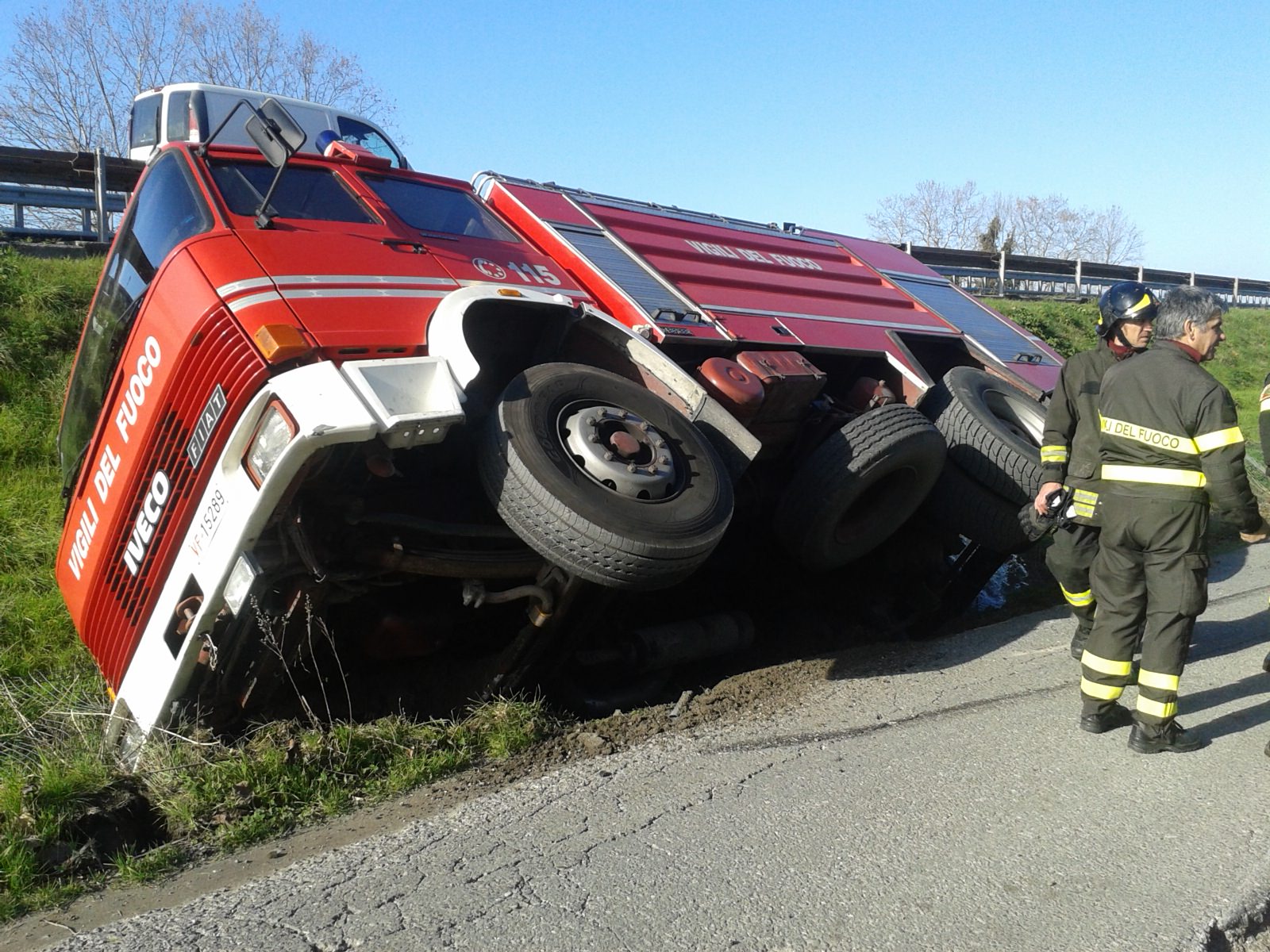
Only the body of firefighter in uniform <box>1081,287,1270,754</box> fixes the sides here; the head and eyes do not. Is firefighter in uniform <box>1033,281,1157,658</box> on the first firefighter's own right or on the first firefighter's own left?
on the first firefighter's own left
